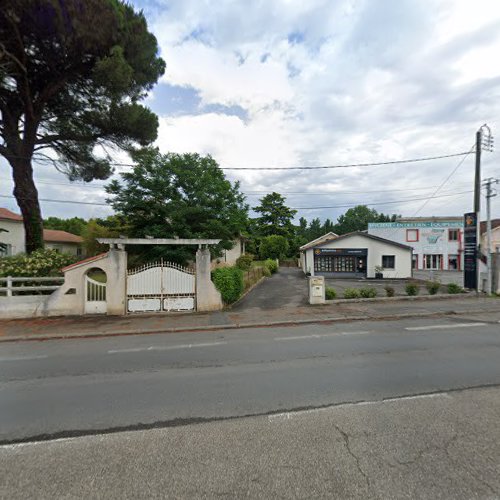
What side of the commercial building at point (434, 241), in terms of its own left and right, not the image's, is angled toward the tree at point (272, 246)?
right

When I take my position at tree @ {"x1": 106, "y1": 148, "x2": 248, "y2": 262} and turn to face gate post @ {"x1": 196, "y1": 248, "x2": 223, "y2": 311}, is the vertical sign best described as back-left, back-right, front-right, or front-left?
front-left

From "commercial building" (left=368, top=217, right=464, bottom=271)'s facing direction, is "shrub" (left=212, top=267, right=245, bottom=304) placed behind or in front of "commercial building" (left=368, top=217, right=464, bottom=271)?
in front

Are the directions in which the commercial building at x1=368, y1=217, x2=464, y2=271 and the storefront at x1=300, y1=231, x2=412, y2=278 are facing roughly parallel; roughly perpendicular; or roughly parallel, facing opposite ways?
roughly parallel

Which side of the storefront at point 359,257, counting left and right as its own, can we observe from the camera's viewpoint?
front

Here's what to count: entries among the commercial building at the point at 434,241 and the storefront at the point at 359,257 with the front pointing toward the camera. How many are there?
2

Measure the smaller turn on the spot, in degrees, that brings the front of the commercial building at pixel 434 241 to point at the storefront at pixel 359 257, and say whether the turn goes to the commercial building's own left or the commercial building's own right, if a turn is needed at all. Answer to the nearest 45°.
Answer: approximately 45° to the commercial building's own right

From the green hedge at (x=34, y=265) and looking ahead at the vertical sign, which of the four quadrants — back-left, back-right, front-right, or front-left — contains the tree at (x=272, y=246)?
front-left

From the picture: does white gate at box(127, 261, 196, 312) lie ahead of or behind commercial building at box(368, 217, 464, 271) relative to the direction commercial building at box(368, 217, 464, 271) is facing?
ahead

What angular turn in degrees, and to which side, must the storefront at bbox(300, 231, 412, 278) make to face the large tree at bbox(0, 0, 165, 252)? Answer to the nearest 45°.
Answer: approximately 45° to its right

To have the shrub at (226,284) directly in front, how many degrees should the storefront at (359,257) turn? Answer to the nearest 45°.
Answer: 0° — it already faces it

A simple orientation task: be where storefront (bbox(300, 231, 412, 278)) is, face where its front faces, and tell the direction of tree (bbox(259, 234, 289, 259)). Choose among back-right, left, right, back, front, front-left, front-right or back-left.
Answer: back-right
